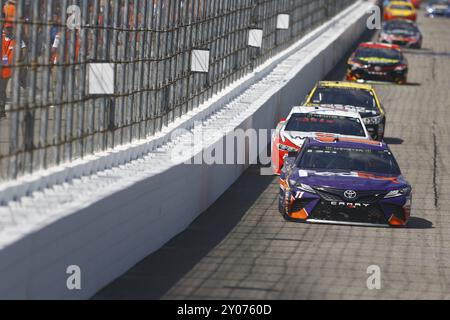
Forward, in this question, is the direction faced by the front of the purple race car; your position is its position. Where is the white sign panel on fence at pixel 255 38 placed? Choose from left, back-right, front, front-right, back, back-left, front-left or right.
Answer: back

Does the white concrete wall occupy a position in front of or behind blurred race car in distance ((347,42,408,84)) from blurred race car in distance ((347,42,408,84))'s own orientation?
in front

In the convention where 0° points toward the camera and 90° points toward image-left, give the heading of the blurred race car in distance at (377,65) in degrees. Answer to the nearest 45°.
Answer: approximately 0°

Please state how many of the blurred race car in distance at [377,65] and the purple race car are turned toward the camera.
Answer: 2

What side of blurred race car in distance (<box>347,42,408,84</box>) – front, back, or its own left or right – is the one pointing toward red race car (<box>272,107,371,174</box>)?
front

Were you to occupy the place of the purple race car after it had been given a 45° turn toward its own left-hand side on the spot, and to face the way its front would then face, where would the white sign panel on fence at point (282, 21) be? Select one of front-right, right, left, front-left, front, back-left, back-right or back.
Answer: back-left

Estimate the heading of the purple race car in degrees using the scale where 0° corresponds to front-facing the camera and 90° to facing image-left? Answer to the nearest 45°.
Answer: approximately 0°

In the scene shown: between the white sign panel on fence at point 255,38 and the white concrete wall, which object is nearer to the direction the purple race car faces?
the white concrete wall

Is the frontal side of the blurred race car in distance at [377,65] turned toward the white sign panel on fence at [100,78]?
yes
